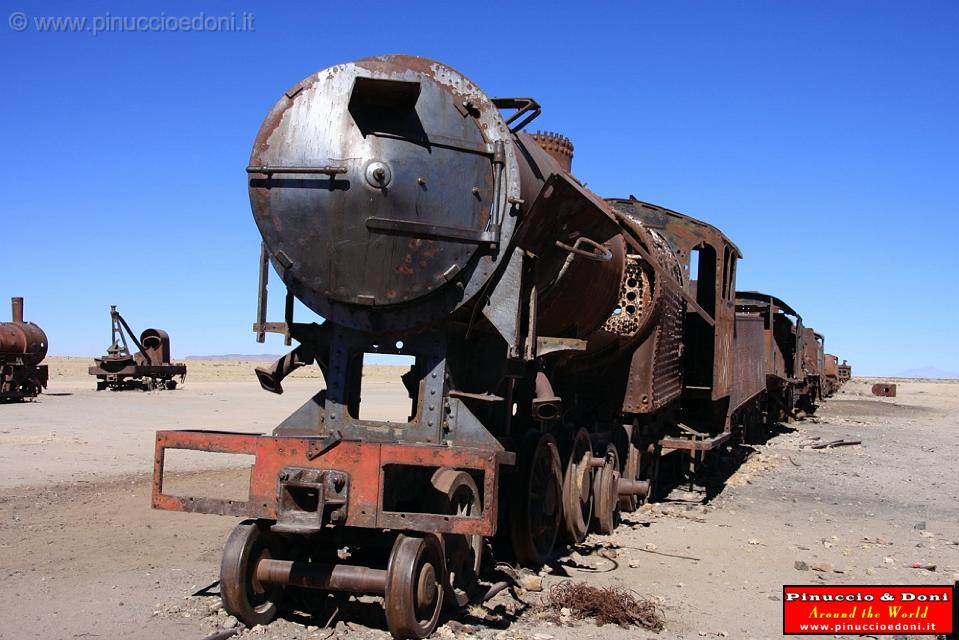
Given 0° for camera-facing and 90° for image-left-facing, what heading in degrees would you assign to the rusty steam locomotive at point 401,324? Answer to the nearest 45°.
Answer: approximately 45°

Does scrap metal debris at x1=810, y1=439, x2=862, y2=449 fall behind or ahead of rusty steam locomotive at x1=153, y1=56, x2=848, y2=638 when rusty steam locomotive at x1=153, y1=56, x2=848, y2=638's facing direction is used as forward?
behind

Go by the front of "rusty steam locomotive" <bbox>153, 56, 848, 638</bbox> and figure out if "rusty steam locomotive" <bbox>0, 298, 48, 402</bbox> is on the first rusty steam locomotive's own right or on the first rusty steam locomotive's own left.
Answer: on the first rusty steam locomotive's own right

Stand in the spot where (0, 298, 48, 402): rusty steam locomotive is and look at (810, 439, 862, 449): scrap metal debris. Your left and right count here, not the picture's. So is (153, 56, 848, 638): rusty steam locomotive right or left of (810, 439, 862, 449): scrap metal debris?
right

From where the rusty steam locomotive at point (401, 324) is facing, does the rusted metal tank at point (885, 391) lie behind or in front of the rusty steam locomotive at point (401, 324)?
behind
